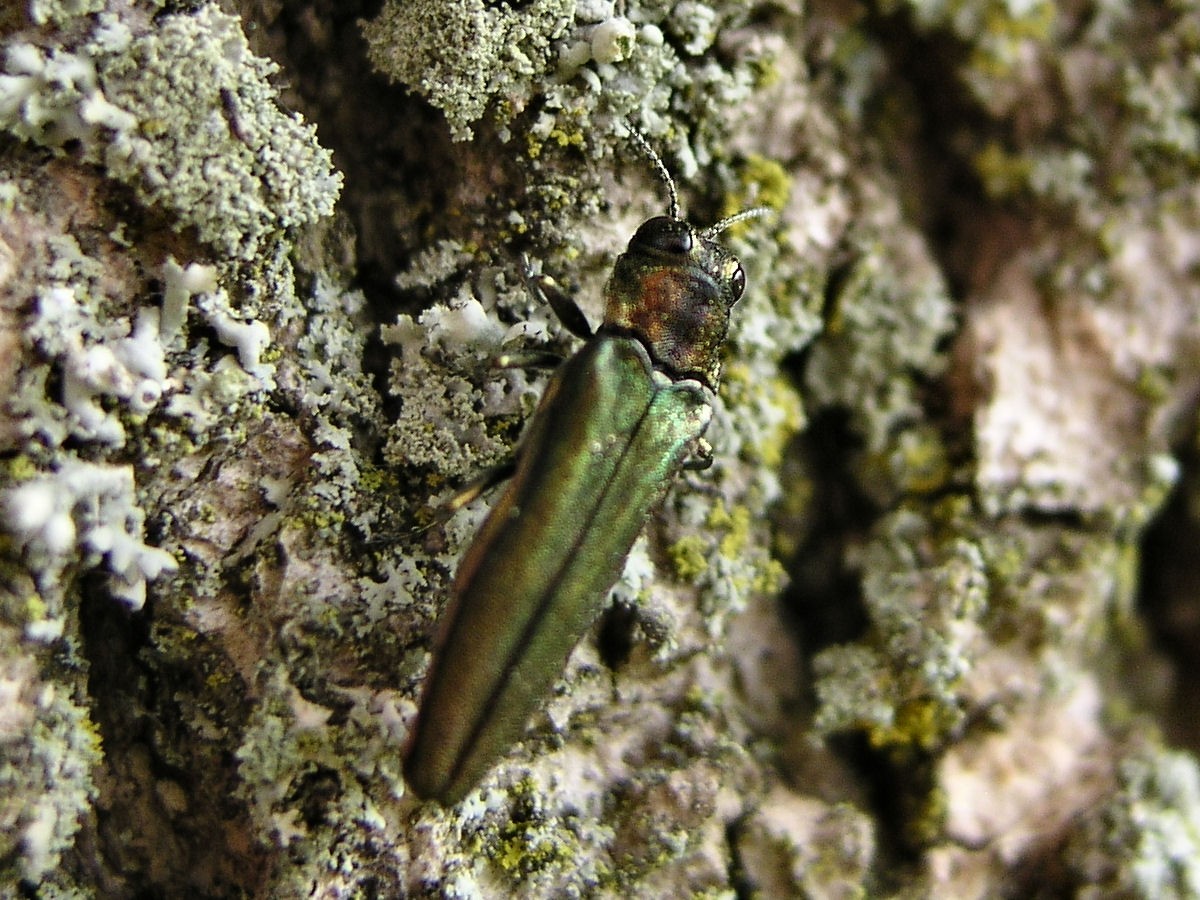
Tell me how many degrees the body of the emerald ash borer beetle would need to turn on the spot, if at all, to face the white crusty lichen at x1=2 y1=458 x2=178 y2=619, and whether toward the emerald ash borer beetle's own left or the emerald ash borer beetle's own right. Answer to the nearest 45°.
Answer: approximately 180°

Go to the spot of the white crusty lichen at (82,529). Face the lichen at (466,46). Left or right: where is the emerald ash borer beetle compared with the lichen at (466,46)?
right

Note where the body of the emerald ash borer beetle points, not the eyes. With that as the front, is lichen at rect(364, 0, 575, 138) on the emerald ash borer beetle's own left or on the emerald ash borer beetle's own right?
on the emerald ash borer beetle's own left

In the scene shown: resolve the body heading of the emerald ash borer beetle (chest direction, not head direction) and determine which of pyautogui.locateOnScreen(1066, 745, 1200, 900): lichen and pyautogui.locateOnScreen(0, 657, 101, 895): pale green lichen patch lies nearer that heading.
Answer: the lichen

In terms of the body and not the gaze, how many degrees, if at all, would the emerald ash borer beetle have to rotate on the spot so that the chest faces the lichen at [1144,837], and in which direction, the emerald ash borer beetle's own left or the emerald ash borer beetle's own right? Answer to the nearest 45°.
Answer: approximately 45° to the emerald ash borer beetle's own right

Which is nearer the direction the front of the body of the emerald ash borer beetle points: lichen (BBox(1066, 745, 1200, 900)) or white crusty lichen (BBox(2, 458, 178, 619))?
the lichen

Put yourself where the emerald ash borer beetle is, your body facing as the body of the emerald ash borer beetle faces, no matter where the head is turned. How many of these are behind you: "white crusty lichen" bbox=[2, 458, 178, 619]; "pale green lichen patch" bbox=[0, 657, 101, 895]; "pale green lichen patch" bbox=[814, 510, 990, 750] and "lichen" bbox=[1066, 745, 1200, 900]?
2

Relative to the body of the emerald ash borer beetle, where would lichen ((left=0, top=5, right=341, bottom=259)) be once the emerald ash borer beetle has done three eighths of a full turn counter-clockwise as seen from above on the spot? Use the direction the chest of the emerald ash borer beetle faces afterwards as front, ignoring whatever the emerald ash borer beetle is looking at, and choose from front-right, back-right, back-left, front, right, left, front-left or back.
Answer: front

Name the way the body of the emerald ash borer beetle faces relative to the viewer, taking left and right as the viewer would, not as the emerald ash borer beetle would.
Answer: facing away from the viewer and to the right of the viewer

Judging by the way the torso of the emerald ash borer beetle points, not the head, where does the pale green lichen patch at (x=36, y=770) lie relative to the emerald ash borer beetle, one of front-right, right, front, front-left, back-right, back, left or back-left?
back

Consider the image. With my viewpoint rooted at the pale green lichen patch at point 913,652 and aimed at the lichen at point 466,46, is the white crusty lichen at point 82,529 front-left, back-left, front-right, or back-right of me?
front-left
